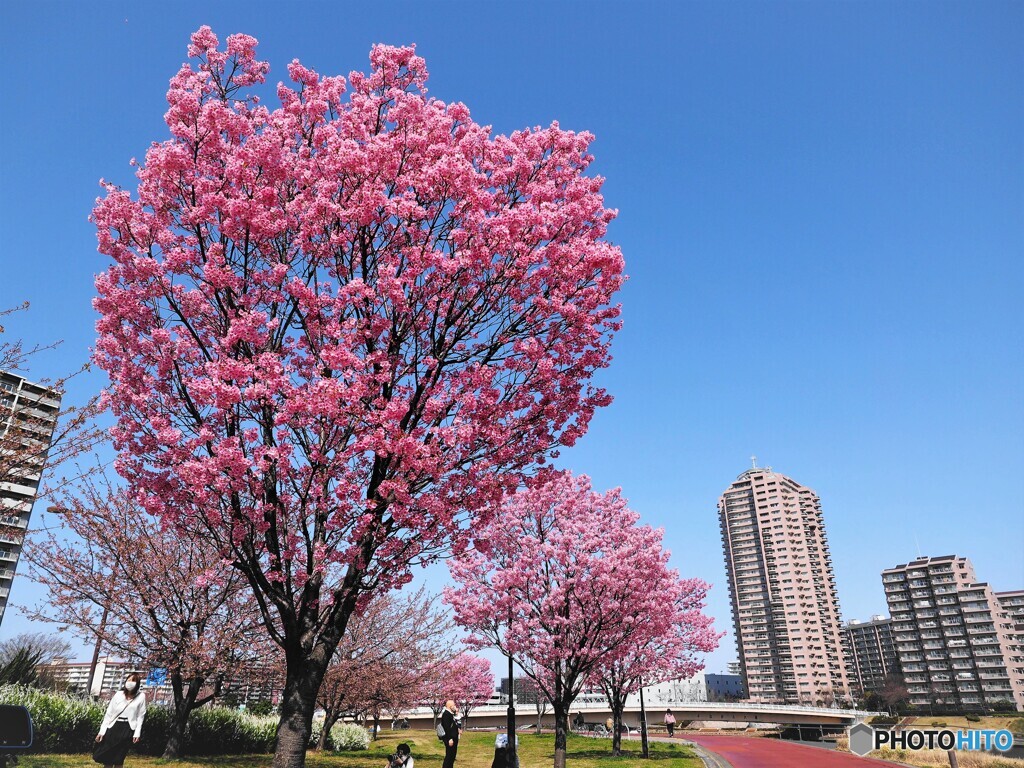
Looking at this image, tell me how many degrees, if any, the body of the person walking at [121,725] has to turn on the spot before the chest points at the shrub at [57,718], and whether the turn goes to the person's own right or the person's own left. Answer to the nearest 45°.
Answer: approximately 180°

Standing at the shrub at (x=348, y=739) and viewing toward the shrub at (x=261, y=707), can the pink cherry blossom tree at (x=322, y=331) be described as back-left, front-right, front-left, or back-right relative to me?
back-left

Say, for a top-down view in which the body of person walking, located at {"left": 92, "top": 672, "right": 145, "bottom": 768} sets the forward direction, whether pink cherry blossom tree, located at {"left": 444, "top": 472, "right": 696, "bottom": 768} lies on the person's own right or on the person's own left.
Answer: on the person's own left

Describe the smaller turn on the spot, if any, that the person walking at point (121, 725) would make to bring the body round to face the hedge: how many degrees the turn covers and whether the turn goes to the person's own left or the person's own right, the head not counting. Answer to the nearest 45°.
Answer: approximately 180°

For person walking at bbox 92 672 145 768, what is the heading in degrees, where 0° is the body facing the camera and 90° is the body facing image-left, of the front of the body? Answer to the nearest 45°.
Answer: approximately 0°

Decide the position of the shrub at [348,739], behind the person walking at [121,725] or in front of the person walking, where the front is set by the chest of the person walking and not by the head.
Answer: behind

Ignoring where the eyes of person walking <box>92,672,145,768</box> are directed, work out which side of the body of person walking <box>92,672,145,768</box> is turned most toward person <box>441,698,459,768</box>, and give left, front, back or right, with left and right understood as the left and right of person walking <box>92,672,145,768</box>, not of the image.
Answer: left

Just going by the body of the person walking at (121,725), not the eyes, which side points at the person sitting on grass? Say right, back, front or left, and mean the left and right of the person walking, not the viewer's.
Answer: left
